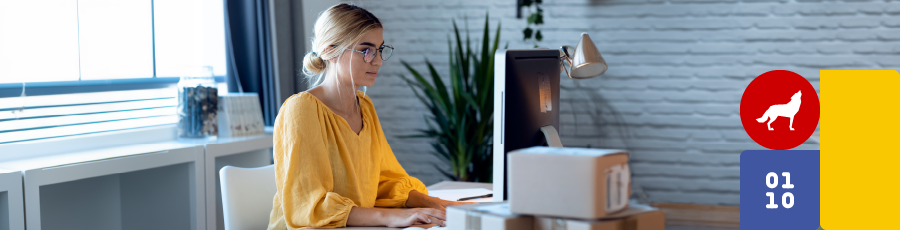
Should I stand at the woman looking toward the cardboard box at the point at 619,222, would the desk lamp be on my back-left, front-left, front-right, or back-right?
front-left

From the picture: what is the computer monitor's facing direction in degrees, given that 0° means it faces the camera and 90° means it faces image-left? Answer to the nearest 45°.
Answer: approximately 135°

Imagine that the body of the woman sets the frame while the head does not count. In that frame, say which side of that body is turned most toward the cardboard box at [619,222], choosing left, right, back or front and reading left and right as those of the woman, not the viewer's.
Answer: front

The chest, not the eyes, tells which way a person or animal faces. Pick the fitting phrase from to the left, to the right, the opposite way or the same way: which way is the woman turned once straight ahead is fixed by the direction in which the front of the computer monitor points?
the opposite way

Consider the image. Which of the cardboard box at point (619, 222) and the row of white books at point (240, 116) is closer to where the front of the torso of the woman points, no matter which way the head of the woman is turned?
the cardboard box

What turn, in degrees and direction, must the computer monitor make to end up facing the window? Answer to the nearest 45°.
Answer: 0° — it already faces it

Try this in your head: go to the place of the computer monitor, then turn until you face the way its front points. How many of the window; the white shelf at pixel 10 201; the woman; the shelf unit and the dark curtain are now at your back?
0

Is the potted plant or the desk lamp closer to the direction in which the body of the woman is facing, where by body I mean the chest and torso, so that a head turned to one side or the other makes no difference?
the desk lamp

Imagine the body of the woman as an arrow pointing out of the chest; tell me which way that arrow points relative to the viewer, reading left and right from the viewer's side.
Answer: facing the viewer and to the right of the viewer

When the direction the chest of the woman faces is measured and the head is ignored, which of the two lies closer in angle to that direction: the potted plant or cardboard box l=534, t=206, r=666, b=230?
the cardboard box

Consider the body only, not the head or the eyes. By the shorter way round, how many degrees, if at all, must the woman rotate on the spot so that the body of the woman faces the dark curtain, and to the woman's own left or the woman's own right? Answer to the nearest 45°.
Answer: approximately 135° to the woman's own left

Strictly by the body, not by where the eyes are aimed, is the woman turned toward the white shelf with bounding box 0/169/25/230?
no

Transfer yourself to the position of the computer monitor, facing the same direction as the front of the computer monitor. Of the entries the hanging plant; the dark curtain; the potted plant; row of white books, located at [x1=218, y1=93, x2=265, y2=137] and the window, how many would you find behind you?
0

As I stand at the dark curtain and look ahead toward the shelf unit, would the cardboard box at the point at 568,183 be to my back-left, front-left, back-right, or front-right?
front-left

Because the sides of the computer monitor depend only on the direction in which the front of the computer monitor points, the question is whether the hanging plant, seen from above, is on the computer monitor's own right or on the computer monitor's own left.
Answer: on the computer monitor's own right

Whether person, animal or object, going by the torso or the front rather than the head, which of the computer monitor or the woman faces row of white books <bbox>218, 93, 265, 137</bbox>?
the computer monitor

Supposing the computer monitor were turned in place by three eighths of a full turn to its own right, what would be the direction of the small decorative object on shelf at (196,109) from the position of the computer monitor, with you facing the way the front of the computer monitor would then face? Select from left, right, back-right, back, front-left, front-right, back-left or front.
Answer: back-left

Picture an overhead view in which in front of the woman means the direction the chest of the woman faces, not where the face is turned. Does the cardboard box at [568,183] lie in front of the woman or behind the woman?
in front
